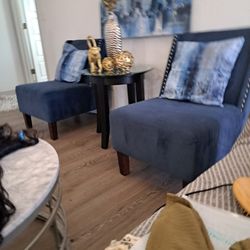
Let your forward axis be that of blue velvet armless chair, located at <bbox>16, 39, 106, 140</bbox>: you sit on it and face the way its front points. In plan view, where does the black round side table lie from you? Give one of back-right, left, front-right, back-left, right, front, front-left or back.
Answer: left

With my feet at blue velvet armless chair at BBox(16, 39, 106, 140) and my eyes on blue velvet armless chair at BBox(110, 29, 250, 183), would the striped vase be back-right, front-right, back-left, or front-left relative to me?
front-left

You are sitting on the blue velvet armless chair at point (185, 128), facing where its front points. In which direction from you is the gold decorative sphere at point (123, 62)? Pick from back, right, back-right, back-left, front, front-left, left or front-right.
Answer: right

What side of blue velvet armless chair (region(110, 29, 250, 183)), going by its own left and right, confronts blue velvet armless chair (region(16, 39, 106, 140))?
right

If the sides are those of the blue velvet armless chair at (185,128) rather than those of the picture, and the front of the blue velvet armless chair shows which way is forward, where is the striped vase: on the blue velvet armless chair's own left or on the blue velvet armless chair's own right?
on the blue velvet armless chair's own right

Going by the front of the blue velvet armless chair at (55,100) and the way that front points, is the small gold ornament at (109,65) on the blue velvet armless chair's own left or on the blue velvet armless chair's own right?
on the blue velvet armless chair's own left

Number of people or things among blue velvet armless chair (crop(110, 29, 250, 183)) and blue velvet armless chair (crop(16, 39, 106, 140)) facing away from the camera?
0

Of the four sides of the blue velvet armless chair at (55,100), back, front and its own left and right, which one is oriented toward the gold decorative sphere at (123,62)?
left

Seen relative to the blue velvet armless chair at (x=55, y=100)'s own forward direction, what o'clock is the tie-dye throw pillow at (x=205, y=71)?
The tie-dye throw pillow is roughly at 9 o'clock from the blue velvet armless chair.

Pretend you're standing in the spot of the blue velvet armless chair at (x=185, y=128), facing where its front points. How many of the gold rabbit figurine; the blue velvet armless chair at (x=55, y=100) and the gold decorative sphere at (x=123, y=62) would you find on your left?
0

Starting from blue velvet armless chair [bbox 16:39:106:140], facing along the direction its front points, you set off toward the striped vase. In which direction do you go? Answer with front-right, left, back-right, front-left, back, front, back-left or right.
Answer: left

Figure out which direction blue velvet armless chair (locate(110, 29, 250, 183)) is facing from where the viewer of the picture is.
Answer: facing the viewer and to the left of the viewer

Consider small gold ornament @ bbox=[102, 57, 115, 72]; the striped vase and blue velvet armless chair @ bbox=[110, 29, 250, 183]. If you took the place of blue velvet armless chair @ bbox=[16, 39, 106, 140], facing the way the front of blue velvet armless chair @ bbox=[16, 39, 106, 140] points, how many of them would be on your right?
0
